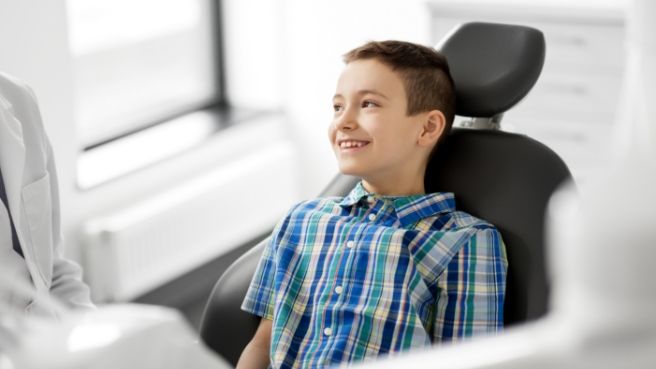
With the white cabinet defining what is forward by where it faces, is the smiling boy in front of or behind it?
in front

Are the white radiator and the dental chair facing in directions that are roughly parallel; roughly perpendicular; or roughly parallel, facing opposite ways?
roughly perpendicular

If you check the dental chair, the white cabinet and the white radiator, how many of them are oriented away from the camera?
0

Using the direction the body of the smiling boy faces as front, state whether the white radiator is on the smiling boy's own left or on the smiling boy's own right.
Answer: on the smiling boy's own right

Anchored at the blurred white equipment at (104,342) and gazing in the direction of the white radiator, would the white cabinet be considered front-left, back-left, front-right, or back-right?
front-right

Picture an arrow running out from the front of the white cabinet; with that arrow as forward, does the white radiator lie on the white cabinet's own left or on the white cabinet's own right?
on the white cabinet's own right

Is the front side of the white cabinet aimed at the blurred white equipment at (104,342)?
yes

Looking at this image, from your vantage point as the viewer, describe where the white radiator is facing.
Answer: facing the viewer and to the right of the viewer

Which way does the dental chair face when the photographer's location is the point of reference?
facing the viewer and to the left of the viewer

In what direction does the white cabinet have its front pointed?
toward the camera

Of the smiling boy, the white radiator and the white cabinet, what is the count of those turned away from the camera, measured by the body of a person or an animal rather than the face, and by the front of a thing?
0

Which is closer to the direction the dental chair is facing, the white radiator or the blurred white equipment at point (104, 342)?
the blurred white equipment

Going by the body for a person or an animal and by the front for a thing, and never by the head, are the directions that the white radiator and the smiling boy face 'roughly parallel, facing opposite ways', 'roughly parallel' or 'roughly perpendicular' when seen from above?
roughly perpendicular

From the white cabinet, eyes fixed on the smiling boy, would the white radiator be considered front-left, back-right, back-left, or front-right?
front-right
